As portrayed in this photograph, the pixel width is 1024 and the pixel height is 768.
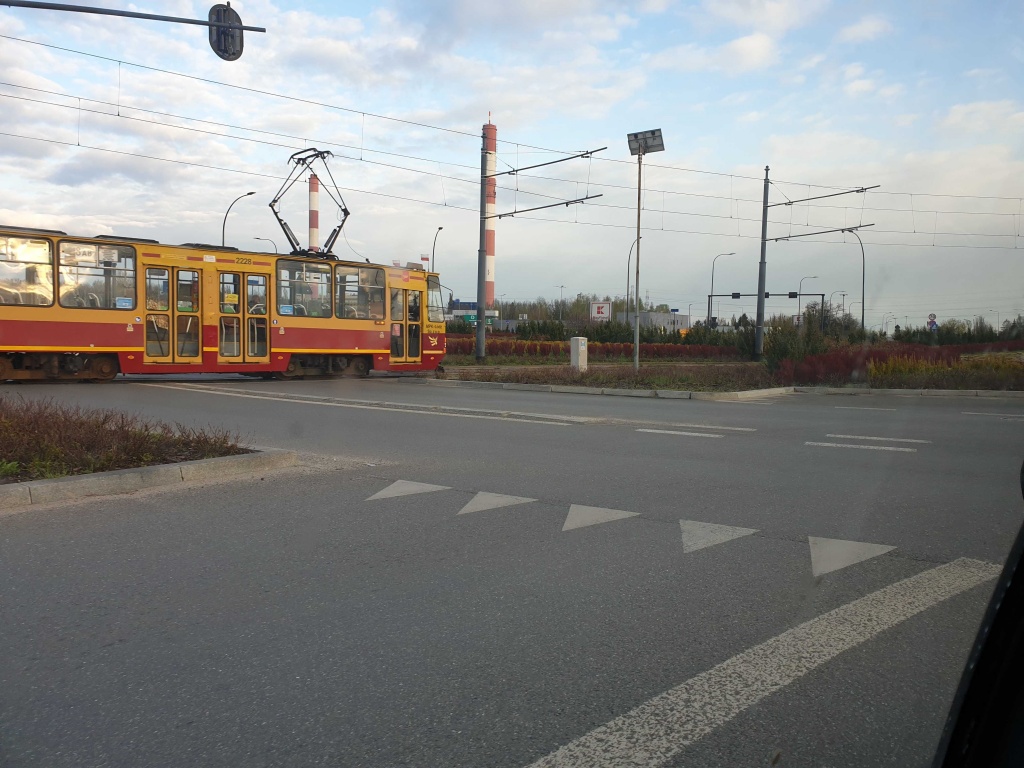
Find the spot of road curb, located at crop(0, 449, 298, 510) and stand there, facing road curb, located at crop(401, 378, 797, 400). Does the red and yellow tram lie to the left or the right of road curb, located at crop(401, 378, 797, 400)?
left

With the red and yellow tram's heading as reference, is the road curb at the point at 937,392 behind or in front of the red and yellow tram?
in front

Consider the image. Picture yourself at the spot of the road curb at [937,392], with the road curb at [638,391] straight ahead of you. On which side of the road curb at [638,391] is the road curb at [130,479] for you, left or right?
left

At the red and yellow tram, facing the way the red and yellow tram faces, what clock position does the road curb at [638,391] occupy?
The road curb is roughly at 1 o'clock from the red and yellow tram.

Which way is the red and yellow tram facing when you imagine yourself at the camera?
facing to the right of the viewer

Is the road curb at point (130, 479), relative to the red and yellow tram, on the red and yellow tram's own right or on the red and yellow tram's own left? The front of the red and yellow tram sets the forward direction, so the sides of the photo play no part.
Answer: on the red and yellow tram's own right
